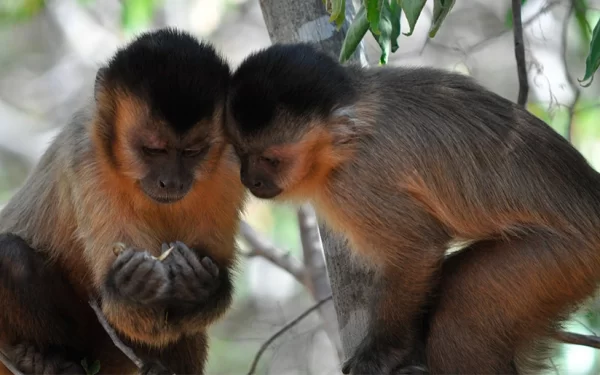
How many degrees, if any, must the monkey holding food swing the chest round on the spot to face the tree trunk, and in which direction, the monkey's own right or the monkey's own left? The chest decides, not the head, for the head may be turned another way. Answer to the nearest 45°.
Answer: approximately 45° to the monkey's own left

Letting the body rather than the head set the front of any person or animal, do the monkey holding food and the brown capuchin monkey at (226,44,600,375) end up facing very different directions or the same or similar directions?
very different directions

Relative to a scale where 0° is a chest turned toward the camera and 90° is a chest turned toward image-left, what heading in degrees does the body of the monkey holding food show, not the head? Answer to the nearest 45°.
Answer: approximately 315°

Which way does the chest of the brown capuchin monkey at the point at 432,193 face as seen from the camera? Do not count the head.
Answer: to the viewer's left

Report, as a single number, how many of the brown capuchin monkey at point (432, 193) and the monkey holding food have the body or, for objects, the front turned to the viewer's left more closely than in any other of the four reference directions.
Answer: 1
